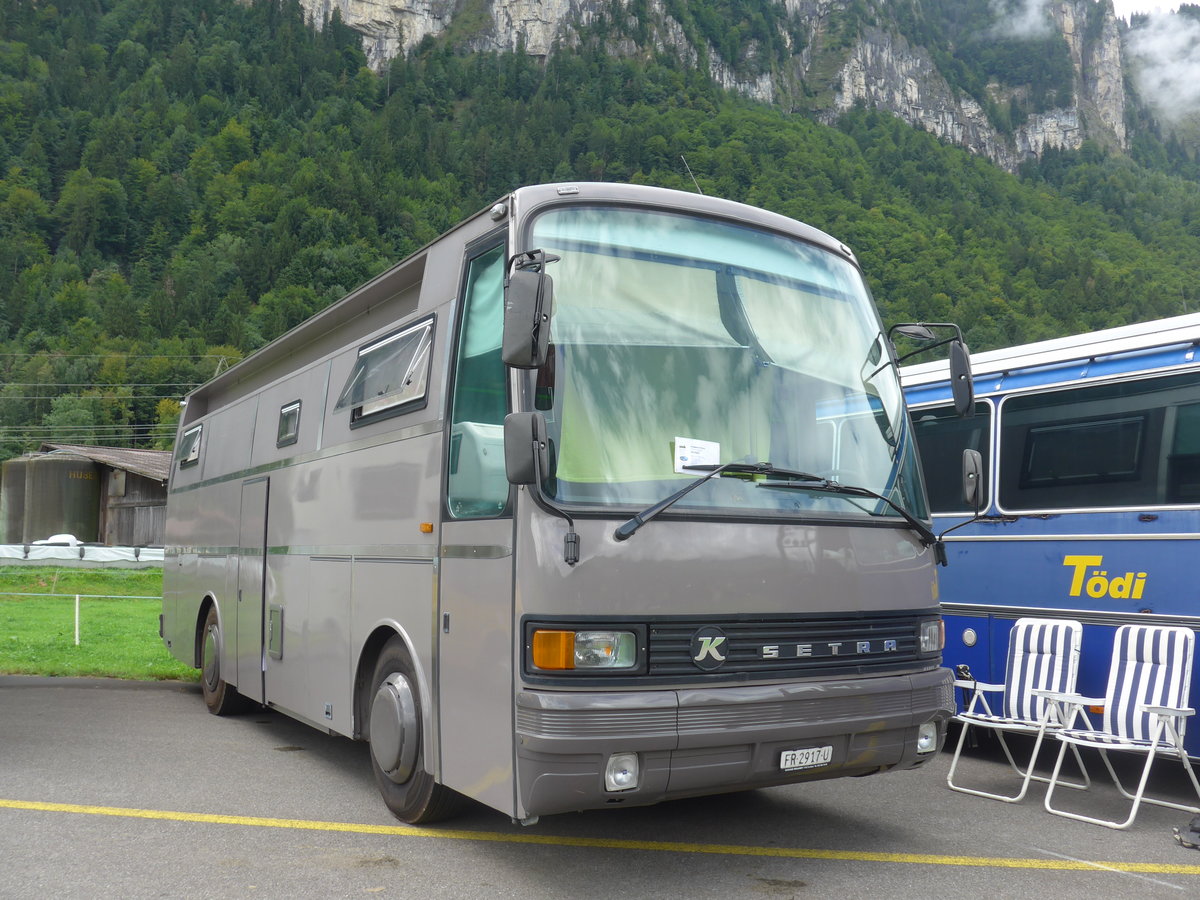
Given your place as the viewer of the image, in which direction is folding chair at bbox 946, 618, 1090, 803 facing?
facing the viewer and to the left of the viewer

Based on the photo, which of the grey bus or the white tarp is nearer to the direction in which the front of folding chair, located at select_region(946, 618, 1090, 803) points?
the grey bus

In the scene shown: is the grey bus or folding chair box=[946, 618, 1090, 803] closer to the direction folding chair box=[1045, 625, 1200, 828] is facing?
the grey bus

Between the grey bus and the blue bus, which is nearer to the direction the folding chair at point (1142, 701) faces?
the grey bus

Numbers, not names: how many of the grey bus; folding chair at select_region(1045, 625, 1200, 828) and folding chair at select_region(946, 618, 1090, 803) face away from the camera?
0

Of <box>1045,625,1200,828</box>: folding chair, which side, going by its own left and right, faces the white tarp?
right

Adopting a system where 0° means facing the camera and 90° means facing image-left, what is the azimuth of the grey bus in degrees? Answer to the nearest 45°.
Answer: approximately 315°

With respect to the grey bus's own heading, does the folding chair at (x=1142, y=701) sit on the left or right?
on its left

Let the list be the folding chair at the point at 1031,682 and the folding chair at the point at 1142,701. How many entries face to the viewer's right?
0

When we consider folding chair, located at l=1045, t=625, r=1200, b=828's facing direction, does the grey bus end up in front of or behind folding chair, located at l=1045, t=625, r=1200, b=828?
in front

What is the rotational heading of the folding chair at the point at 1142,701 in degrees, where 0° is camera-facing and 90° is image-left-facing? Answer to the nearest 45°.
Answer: approximately 45°

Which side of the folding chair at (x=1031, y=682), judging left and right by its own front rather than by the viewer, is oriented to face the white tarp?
right

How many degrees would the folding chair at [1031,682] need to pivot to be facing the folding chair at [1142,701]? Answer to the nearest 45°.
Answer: approximately 90° to its left

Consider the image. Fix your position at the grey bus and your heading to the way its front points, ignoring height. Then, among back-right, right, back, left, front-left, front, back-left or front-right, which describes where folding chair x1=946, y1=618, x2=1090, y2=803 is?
left

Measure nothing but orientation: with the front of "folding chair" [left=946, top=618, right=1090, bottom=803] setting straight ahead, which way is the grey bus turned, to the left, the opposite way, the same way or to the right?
to the left
